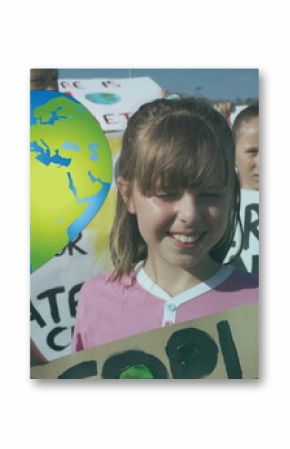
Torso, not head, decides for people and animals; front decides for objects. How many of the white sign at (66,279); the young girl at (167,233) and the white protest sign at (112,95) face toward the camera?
3

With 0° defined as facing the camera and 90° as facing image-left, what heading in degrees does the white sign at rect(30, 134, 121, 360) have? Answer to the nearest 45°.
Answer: approximately 0°
